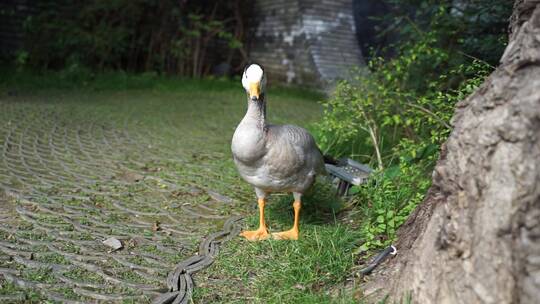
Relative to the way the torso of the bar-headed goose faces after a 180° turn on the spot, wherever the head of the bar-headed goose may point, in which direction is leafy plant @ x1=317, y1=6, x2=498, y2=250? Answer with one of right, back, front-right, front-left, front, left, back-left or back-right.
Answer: front

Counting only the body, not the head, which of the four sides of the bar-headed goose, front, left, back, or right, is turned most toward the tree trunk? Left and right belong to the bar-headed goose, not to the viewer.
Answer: left

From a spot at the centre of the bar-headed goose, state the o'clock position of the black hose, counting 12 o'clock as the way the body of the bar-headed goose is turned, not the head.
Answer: The black hose is roughly at 9 o'clock from the bar-headed goose.
